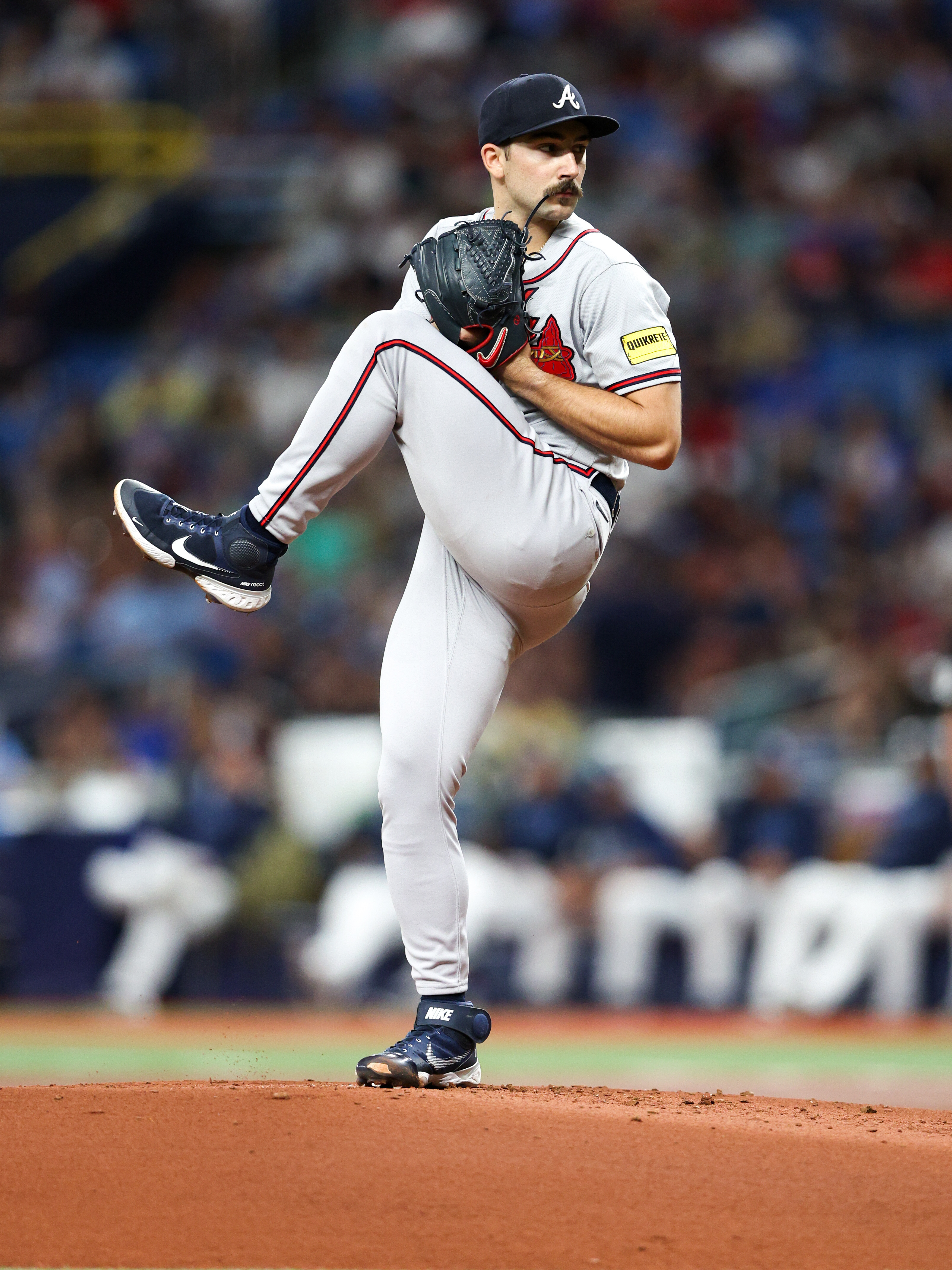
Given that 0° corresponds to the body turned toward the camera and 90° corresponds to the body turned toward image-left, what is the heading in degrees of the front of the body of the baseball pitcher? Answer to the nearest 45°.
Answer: approximately 45°

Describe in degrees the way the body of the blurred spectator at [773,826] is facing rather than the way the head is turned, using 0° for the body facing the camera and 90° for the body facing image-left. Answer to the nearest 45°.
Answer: approximately 0°

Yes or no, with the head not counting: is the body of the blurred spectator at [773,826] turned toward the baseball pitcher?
yes

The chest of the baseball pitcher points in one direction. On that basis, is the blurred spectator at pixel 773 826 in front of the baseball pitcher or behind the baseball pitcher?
behind
